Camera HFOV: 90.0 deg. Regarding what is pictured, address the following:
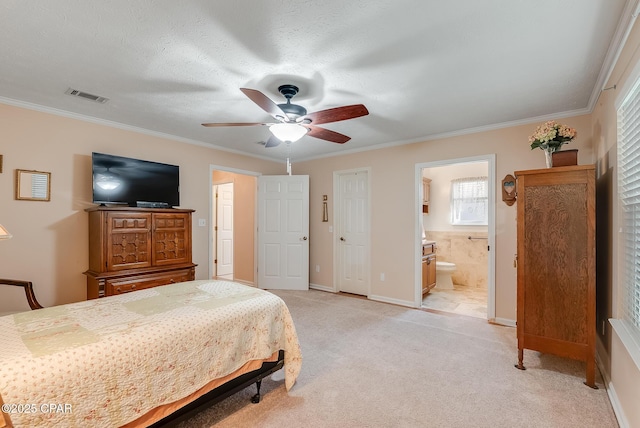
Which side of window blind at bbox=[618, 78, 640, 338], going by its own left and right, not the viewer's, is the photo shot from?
left

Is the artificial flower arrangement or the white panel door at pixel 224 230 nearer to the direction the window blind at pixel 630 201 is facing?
the white panel door

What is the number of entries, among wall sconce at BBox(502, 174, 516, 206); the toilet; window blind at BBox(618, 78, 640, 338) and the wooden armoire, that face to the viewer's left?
2

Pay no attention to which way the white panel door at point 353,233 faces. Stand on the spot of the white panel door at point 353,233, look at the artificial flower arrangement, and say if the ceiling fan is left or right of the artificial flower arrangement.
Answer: right

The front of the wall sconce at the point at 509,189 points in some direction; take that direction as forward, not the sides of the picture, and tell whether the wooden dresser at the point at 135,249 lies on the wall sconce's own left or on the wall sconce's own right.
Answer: on the wall sconce's own right

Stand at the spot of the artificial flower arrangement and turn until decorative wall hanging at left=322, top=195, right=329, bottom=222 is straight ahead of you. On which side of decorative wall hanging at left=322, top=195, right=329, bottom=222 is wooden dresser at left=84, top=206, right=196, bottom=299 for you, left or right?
left

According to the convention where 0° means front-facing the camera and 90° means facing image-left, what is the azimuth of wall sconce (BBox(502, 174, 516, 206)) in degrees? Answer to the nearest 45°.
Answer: approximately 0°

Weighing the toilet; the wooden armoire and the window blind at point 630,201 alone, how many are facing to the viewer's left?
2

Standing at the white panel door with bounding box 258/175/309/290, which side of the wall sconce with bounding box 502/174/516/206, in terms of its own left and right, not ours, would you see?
right

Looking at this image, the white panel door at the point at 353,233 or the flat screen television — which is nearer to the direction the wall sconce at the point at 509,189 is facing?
the flat screen television

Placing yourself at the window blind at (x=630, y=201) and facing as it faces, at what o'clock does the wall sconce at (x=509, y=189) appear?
The wall sconce is roughly at 2 o'clock from the window blind.

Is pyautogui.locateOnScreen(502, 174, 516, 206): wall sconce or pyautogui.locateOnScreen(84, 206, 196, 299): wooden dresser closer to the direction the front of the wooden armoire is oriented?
the wooden dresser

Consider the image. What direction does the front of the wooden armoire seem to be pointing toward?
to the viewer's left
